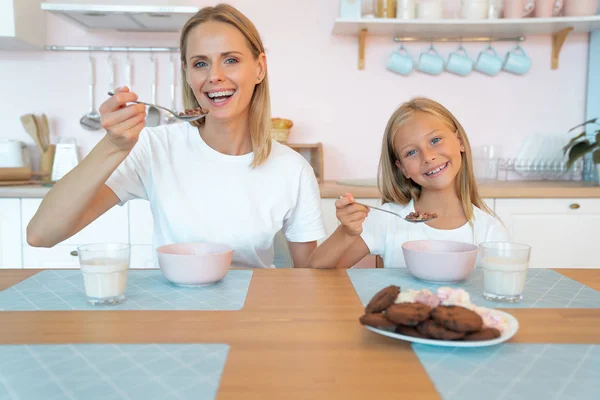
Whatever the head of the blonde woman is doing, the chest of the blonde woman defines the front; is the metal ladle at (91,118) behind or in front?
behind

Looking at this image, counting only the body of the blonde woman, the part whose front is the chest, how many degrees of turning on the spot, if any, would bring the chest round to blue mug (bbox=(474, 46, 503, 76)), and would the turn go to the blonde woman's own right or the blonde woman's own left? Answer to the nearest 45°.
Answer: approximately 135° to the blonde woman's own left

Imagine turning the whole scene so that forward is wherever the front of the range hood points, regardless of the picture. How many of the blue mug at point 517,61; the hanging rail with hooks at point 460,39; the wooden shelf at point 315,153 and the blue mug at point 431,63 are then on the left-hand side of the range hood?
4

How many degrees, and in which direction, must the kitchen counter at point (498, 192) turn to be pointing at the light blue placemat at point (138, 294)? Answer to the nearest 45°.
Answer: approximately 45° to its right

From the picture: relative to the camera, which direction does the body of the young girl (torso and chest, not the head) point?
toward the camera

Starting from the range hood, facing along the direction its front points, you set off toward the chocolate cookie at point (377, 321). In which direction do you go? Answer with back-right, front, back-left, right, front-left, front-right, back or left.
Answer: front

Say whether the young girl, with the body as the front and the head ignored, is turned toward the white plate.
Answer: yes

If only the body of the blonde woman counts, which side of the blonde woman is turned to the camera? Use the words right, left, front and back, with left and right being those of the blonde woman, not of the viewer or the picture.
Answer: front

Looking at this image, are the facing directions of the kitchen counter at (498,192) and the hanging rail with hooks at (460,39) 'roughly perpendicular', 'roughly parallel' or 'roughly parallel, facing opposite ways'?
roughly parallel

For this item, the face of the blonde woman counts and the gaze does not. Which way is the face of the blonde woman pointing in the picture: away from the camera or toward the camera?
toward the camera

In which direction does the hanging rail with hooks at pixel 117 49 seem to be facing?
toward the camera

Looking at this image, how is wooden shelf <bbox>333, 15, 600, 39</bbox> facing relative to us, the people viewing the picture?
facing the viewer
